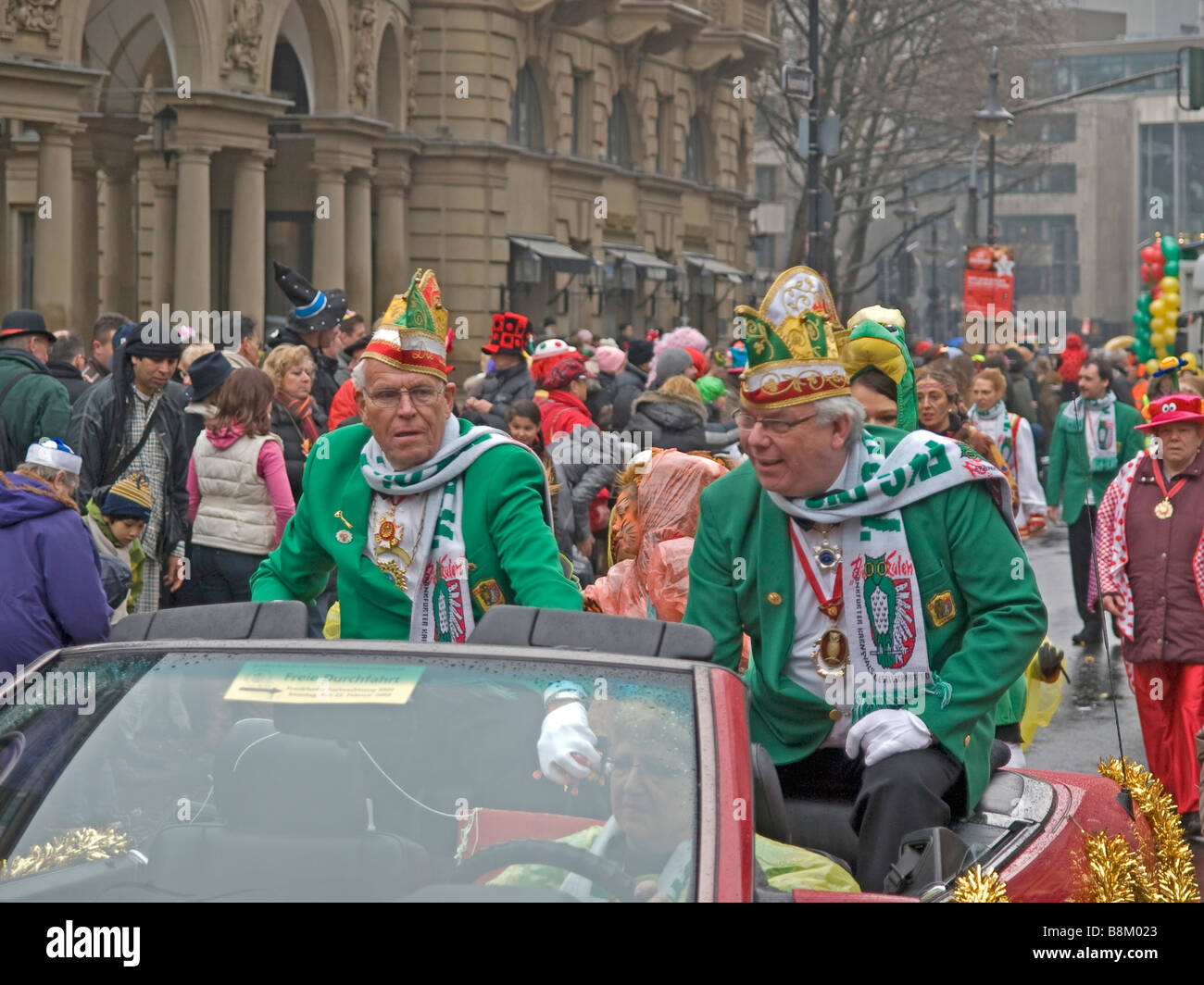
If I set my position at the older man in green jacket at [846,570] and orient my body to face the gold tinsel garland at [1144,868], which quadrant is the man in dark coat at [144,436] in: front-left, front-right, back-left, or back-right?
back-left

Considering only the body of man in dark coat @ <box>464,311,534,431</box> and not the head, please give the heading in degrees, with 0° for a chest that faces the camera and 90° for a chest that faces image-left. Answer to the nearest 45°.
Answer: approximately 45°

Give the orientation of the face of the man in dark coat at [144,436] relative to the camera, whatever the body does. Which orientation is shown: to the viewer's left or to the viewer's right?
to the viewer's right
